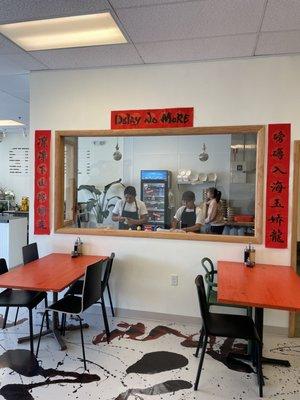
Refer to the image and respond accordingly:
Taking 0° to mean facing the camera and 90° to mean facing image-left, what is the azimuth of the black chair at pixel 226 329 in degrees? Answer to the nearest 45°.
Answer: approximately 270°

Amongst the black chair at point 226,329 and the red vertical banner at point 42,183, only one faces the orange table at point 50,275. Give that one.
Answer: the red vertical banner

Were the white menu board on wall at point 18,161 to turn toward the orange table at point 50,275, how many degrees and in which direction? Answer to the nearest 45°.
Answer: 0° — it already faces it

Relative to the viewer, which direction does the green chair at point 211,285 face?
to the viewer's right

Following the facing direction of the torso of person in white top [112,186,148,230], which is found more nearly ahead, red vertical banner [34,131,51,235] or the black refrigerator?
the red vertical banner

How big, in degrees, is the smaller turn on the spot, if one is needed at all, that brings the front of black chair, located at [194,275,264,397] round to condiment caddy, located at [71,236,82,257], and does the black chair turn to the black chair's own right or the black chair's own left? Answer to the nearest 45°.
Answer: approximately 135° to the black chair's own left

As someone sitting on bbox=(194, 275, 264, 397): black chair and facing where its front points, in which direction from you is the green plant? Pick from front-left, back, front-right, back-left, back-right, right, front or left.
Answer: back-left

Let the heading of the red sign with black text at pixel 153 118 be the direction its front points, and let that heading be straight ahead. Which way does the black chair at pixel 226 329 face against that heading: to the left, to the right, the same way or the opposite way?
to the left

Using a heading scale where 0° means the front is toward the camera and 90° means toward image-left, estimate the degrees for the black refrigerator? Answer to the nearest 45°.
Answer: approximately 0°

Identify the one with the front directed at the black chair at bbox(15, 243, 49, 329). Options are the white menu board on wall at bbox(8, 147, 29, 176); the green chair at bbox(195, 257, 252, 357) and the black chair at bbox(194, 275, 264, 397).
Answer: the white menu board on wall

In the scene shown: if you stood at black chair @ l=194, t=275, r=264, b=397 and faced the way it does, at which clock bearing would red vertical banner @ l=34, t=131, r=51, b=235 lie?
The red vertical banner is roughly at 7 o'clock from the black chair.

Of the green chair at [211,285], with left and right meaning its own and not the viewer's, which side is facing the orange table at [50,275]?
back
